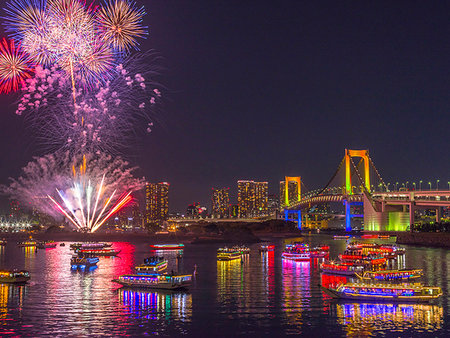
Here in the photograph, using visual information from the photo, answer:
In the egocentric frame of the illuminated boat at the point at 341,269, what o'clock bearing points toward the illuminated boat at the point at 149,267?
the illuminated boat at the point at 149,267 is roughly at 11 o'clock from the illuminated boat at the point at 341,269.

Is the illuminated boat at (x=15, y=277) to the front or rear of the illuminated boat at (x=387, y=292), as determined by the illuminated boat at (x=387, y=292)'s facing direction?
to the front

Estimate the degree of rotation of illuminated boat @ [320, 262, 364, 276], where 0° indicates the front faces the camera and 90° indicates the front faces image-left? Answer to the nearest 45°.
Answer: approximately 90°

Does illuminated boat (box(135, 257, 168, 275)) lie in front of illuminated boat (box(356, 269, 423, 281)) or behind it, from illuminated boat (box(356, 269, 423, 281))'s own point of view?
in front

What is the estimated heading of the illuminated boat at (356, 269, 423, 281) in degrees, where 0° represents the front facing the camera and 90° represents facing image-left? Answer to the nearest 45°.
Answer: approximately 90°

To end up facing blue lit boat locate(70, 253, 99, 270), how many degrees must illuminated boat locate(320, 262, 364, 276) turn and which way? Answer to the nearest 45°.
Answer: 0° — it already faces it

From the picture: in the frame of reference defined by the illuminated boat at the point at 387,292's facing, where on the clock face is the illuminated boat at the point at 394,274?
the illuminated boat at the point at 394,274 is roughly at 3 o'clock from the illuminated boat at the point at 387,292.

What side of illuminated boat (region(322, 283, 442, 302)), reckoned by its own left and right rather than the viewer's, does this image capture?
left
